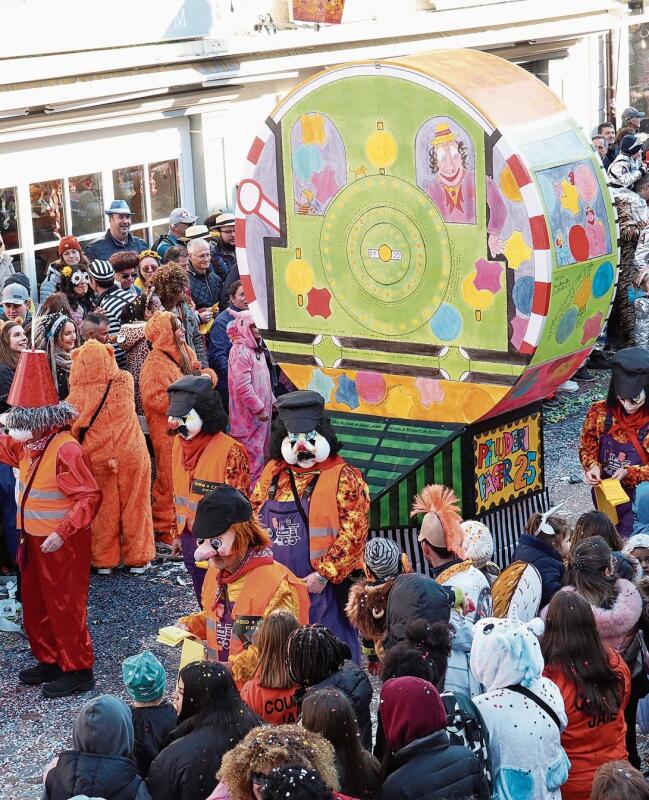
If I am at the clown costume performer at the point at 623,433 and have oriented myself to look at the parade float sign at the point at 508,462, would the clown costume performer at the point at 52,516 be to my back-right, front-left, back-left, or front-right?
front-left

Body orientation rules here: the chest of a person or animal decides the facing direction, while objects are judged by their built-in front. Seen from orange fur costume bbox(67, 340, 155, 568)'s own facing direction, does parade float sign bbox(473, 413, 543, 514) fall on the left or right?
on its right

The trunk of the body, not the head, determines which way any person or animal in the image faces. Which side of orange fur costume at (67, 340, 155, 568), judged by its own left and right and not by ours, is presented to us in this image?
back

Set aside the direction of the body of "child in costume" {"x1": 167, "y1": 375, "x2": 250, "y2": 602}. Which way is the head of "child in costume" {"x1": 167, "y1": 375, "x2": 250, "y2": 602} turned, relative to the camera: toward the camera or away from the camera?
toward the camera

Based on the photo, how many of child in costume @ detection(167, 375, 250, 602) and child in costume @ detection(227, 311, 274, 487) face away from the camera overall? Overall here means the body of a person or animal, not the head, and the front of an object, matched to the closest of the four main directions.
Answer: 0

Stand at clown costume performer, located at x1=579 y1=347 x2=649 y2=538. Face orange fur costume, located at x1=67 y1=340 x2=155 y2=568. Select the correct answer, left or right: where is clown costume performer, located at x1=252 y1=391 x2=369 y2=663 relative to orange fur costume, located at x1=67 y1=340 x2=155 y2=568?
left

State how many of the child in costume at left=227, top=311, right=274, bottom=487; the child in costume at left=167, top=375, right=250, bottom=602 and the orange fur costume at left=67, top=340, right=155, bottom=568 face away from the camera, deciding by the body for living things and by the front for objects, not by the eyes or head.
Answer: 1

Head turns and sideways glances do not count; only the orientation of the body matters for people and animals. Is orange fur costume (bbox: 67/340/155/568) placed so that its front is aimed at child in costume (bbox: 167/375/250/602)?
no

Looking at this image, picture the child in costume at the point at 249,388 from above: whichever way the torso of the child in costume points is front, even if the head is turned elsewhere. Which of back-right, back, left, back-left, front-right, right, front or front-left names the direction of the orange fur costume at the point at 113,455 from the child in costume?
back-right

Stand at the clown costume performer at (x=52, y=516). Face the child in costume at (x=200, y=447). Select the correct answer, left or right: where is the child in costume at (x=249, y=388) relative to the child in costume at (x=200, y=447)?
left
